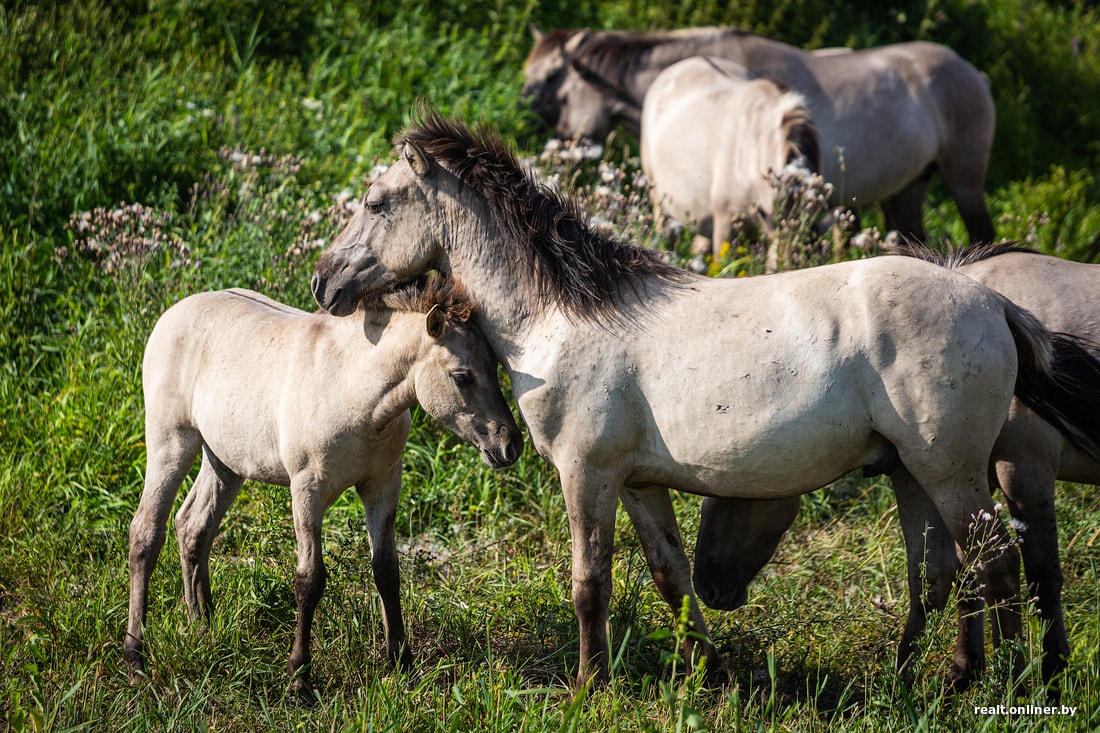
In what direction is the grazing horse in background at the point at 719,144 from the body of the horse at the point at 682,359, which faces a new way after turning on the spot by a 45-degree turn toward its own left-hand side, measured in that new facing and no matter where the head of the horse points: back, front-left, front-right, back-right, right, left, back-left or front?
back-right

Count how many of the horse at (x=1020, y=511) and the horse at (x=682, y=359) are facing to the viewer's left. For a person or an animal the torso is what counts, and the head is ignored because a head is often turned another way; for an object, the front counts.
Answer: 2

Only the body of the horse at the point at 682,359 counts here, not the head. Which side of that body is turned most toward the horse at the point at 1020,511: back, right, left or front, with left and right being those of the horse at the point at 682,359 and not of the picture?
back

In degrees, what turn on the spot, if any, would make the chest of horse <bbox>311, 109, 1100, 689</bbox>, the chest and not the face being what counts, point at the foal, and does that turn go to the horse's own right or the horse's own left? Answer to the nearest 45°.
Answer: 0° — it already faces it

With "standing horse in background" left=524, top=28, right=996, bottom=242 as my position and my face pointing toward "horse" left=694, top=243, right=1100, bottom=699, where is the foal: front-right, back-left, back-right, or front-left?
front-right

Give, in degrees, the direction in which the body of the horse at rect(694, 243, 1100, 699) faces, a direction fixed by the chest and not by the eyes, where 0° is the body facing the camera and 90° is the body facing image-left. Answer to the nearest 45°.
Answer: approximately 90°

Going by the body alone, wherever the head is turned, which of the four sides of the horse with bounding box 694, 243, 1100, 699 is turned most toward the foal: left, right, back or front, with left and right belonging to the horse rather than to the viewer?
front

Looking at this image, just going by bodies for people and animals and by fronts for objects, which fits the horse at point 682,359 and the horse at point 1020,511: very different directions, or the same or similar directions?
same or similar directions

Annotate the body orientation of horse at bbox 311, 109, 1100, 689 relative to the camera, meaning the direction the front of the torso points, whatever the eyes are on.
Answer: to the viewer's left

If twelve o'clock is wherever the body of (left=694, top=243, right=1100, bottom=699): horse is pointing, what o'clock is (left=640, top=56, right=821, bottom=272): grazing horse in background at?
The grazing horse in background is roughly at 2 o'clock from the horse.

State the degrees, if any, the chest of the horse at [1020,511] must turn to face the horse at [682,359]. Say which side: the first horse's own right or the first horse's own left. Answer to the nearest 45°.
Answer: approximately 45° to the first horse's own left

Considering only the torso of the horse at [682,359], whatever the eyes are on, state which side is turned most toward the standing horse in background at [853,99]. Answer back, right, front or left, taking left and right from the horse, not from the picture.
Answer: right

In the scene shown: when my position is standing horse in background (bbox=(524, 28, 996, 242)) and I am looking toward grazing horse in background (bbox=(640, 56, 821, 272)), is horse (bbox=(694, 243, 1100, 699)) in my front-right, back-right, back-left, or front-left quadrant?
front-left
